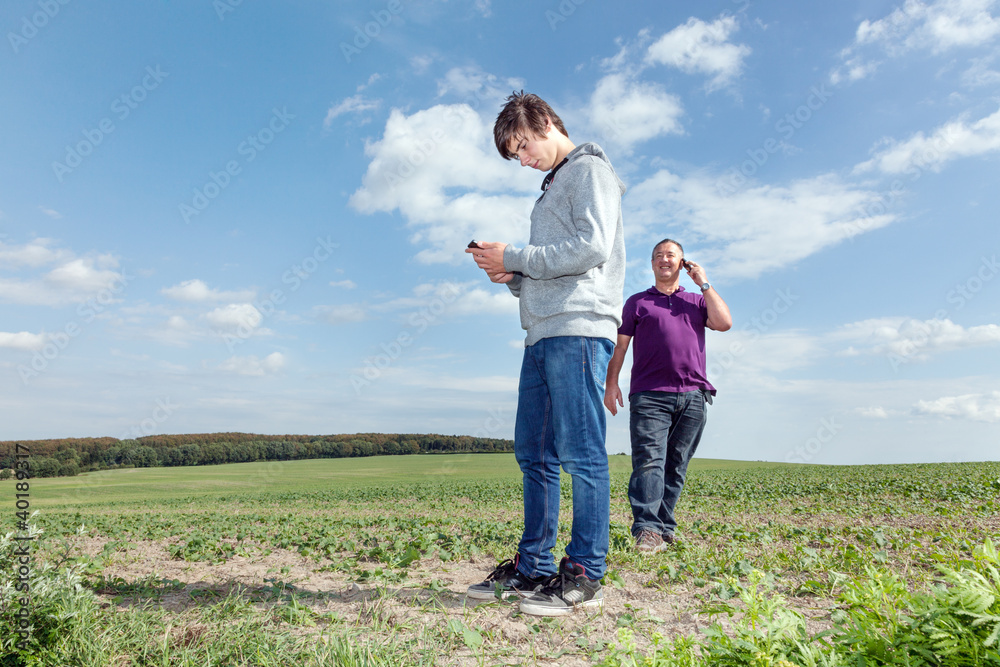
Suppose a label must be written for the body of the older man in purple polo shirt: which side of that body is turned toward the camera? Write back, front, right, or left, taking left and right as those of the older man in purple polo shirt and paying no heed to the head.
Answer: front

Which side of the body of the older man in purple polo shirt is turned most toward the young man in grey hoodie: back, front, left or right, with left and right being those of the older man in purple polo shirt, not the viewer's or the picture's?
front
